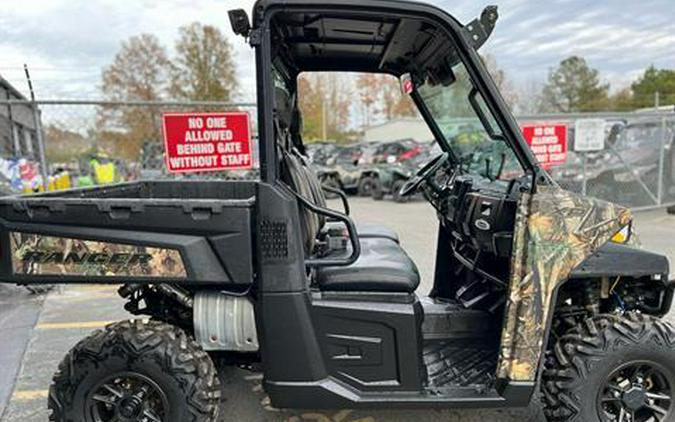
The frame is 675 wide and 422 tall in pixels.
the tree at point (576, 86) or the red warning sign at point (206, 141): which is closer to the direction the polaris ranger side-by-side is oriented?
the tree

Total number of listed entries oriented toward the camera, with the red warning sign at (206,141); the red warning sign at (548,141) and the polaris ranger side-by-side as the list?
2

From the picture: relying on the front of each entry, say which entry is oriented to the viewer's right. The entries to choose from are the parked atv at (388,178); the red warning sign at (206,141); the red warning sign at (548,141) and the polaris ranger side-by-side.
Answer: the polaris ranger side-by-side

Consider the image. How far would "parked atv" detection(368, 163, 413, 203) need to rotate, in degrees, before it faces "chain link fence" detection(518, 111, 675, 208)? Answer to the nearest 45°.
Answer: approximately 90° to its left

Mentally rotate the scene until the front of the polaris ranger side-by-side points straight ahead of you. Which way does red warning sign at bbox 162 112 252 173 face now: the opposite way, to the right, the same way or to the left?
to the right

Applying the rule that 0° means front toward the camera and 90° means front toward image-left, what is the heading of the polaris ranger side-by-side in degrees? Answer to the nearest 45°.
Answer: approximately 270°

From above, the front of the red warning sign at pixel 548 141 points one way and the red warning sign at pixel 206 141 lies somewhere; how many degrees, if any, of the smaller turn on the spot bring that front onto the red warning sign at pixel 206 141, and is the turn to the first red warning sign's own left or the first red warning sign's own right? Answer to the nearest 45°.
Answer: approximately 45° to the first red warning sign's own right

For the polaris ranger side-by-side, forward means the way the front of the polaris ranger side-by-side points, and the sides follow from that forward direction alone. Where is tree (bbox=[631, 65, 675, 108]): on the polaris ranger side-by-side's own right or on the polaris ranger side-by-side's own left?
on the polaris ranger side-by-side's own left

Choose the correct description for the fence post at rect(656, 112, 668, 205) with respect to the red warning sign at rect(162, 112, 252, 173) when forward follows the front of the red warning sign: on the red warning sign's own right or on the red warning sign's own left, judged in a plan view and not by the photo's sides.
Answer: on the red warning sign's own left
